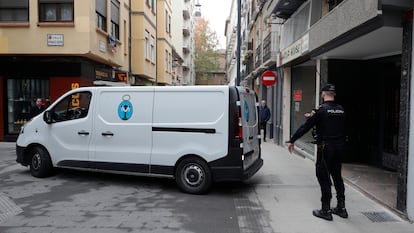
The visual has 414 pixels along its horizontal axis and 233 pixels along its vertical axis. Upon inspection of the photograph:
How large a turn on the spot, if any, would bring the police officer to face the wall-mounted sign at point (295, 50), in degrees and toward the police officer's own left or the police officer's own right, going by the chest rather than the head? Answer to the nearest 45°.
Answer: approximately 45° to the police officer's own right

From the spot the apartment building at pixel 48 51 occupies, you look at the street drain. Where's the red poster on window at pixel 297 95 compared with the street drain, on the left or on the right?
left

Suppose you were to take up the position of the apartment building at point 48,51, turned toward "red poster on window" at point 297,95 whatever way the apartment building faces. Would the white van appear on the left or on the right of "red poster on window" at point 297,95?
right

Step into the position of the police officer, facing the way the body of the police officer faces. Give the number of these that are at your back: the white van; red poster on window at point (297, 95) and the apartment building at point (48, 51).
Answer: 0

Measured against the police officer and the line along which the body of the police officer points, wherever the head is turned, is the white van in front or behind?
in front

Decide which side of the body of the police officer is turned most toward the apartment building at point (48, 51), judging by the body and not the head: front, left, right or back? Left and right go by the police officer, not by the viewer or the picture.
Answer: front

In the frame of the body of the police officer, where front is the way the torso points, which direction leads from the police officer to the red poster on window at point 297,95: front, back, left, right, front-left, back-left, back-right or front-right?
front-right

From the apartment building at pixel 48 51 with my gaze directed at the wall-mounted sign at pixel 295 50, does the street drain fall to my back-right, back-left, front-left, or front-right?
front-right

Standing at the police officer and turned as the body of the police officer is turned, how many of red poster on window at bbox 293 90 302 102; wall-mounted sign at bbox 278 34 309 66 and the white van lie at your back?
0

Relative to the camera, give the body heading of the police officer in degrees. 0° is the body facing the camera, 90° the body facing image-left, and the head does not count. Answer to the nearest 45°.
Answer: approximately 135°
